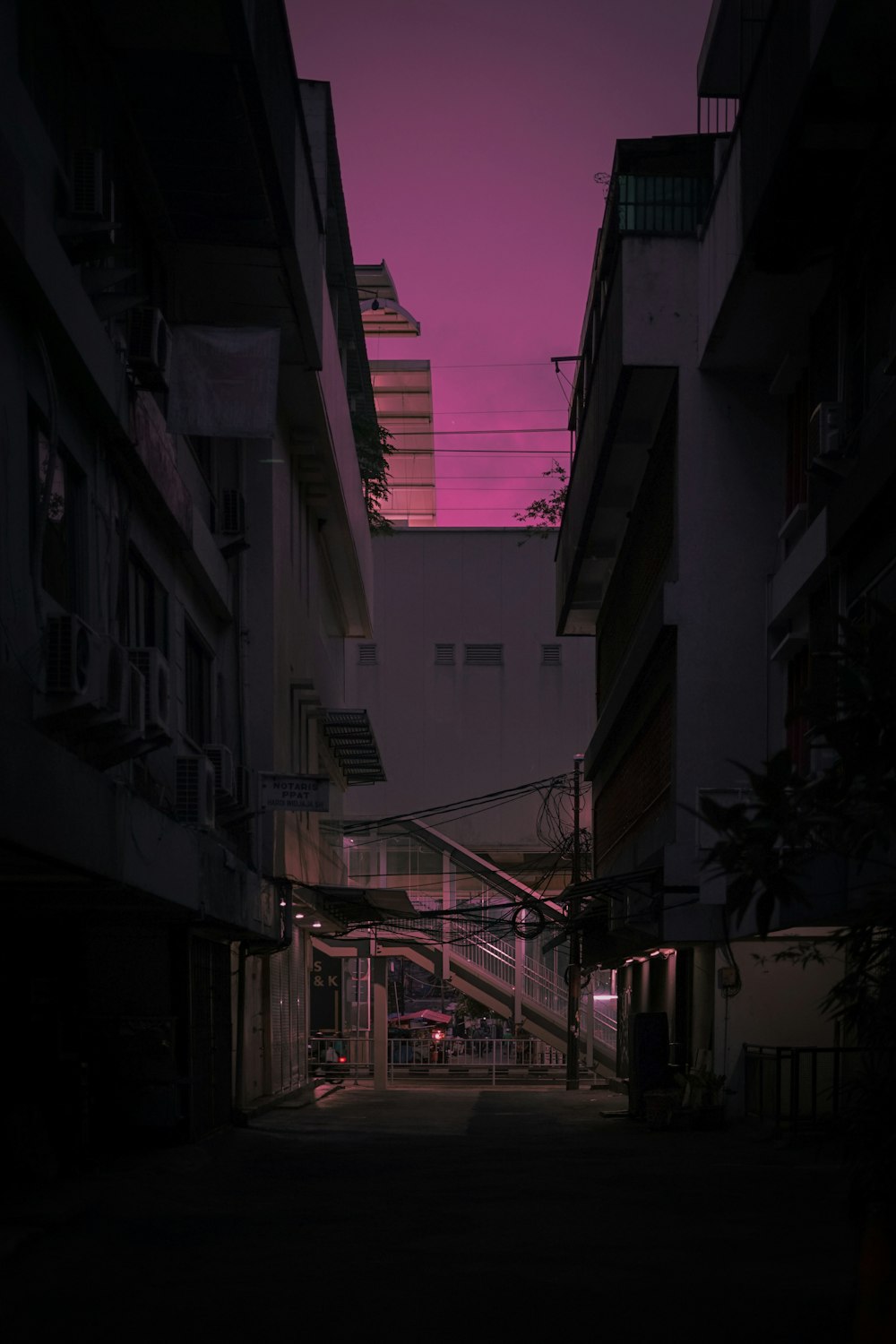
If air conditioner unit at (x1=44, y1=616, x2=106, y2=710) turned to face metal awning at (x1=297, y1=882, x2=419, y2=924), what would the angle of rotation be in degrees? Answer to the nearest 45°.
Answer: approximately 90° to its left

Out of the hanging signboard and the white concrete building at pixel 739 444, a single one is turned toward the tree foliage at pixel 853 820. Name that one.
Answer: the hanging signboard

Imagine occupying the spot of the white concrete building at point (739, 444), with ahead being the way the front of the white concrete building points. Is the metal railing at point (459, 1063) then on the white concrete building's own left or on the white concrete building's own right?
on the white concrete building's own right

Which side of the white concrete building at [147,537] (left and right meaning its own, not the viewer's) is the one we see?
right

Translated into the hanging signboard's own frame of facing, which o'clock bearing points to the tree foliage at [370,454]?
The tree foliage is roughly at 6 o'clock from the hanging signboard.

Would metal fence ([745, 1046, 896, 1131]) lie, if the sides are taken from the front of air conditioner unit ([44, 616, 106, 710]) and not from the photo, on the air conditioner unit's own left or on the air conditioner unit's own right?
on the air conditioner unit's own left

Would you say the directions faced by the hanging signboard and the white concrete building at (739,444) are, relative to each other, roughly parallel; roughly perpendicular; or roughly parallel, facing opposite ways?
roughly perpendicular

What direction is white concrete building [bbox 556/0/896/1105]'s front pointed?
to the viewer's left
